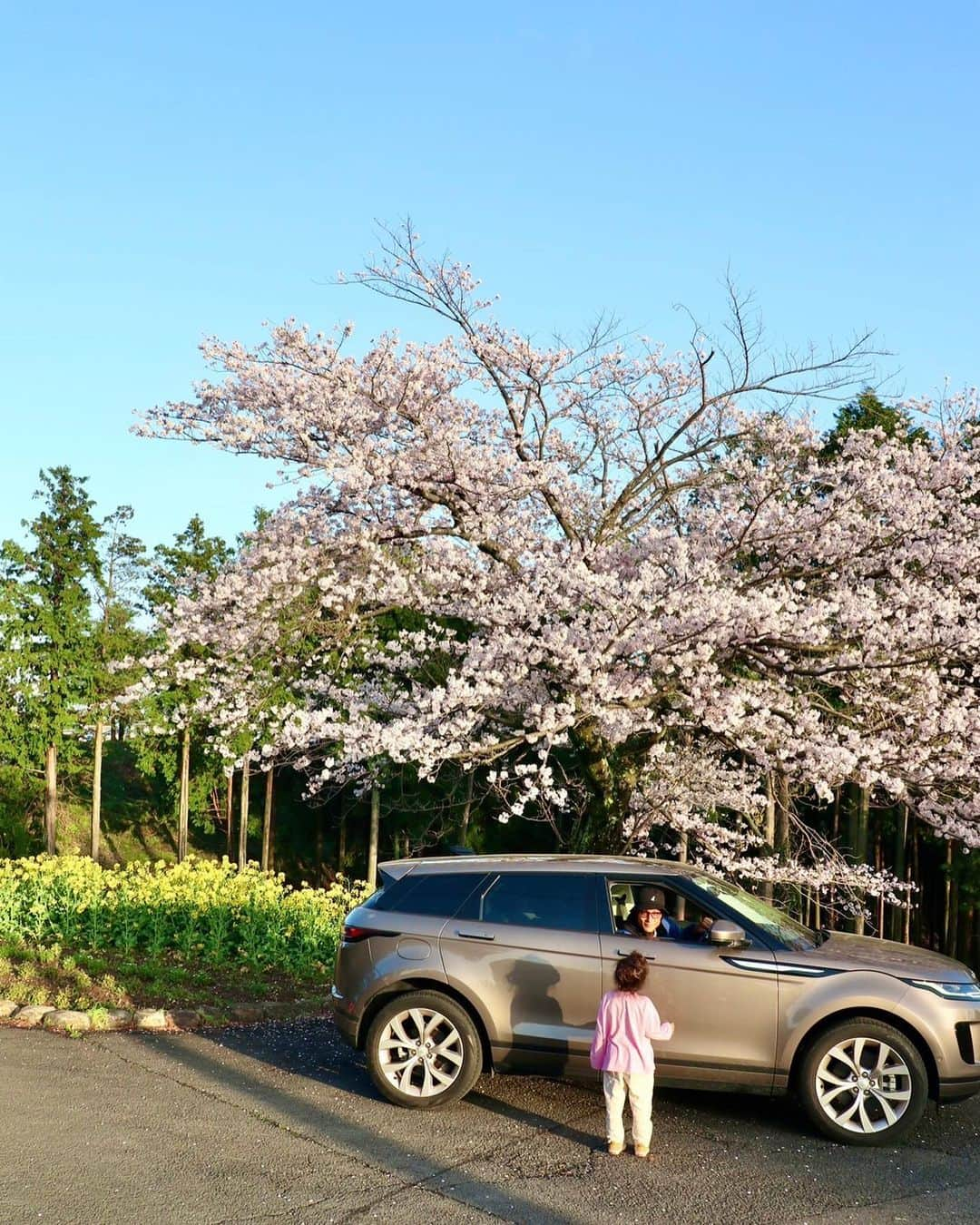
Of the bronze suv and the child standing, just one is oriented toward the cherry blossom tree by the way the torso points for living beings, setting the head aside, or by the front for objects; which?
the child standing

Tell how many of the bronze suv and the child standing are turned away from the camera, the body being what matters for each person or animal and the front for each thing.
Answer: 1

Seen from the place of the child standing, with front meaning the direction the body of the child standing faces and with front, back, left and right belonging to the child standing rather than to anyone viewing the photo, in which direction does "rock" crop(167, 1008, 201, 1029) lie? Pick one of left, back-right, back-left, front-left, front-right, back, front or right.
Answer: front-left

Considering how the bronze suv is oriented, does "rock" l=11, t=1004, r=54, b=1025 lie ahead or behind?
behind

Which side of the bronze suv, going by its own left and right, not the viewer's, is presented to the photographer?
right

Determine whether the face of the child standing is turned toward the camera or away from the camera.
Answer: away from the camera

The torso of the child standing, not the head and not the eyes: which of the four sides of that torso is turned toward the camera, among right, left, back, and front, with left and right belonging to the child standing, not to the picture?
back

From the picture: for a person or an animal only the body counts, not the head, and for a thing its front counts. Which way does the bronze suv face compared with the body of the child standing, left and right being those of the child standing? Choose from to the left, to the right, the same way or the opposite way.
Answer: to the right

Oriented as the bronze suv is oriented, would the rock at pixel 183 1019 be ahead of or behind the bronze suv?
behind

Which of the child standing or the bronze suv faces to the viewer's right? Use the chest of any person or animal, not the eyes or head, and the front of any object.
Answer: the bronze suv
